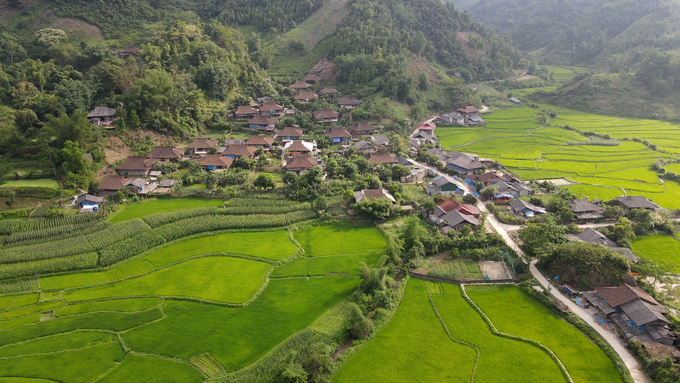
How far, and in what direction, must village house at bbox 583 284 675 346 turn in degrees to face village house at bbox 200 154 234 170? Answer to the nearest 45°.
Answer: approximately 45° to its right

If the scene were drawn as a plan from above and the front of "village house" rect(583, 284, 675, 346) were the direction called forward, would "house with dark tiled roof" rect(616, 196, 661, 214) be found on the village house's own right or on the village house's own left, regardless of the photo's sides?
on the village house's own right

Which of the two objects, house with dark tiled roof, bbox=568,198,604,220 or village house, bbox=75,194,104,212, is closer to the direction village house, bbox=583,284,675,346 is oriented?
the village house

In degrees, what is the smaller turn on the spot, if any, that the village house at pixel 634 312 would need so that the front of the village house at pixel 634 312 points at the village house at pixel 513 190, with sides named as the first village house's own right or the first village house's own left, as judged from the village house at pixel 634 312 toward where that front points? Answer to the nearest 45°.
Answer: approximately 90° to the first village house's own right

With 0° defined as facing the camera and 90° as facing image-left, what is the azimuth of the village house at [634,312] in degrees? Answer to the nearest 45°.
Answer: approximately 45°

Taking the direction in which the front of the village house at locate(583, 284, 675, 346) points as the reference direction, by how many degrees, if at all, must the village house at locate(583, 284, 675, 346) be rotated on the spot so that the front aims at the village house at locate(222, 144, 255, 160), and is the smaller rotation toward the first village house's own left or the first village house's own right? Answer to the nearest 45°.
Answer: approximately 45° to the first village house's own right

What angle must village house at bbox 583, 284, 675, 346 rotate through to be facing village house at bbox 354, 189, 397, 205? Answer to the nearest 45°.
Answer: approximately 45° to its right

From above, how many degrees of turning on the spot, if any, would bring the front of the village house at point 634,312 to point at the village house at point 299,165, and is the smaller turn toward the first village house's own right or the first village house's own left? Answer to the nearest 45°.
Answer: approximately 45° to the first village house's own right

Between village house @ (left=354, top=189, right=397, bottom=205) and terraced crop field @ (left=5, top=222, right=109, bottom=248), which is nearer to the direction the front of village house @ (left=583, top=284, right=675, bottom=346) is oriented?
the terraced crop field

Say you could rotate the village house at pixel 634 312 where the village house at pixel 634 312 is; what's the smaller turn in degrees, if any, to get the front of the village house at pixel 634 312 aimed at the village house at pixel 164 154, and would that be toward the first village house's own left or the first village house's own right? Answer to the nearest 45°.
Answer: approximately 45° to the first village house's own right
